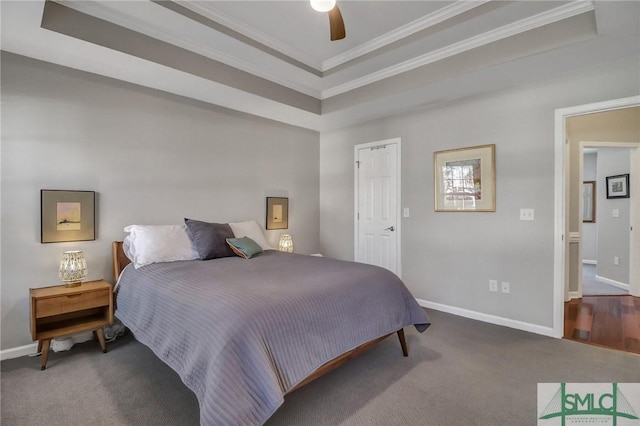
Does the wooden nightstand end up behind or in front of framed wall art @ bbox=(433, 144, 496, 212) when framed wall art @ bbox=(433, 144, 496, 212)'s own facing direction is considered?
in front

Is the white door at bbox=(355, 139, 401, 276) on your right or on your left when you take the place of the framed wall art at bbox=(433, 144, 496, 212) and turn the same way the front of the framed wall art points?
on your right

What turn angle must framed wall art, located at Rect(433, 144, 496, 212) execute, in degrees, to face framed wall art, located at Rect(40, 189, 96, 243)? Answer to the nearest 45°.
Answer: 0° — it already faces it

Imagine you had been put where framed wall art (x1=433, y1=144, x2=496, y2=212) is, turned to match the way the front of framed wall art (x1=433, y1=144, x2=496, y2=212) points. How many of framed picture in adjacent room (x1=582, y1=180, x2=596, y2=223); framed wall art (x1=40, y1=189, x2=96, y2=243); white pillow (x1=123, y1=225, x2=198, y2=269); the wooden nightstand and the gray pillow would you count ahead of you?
4

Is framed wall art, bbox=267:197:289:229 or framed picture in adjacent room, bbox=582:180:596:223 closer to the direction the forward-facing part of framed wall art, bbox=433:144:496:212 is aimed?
the framed wall art

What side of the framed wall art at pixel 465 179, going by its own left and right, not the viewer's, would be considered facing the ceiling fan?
front

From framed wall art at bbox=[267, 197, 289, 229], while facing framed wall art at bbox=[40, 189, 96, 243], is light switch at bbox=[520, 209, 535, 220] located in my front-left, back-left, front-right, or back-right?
back-left

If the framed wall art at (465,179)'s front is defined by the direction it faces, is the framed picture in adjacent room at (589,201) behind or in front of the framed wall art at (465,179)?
behind

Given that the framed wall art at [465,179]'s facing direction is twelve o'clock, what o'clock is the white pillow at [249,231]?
The white pillow is roughly at 1 o'clock from the framed wall art.

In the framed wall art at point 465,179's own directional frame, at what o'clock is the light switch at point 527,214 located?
The light switch is roughly at 8 o'clock from the framed wall art.

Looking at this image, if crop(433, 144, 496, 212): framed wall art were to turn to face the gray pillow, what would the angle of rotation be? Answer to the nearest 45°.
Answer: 0° — it already faces it

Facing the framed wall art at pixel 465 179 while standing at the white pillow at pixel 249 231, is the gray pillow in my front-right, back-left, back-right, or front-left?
back-right

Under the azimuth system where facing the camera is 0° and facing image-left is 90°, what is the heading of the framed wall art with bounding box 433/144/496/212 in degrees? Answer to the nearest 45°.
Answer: approximately 45°

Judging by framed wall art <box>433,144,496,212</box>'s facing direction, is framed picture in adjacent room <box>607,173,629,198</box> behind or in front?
behind

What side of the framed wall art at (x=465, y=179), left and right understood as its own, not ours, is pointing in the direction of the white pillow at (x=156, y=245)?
front
